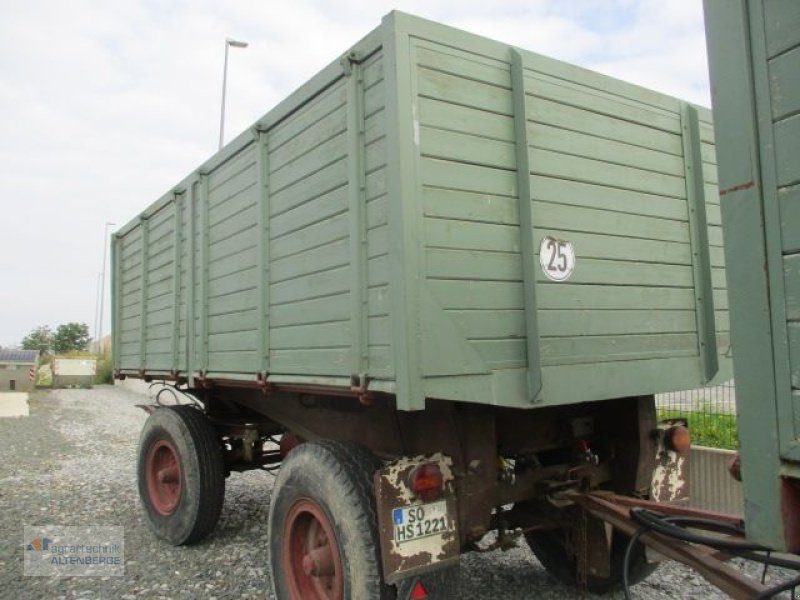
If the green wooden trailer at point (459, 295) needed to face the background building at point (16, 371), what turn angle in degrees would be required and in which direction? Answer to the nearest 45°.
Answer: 0° — it already faces it

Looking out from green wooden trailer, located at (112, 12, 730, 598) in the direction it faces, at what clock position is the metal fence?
The metal fence is roughly at 3 o'clock from the green wooden trailer.

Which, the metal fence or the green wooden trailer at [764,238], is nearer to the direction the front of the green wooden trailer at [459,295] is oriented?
the metal fence

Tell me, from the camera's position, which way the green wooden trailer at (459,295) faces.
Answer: facing away from the viewer and to the left of the viewer

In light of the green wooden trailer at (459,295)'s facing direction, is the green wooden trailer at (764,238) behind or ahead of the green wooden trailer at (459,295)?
behind

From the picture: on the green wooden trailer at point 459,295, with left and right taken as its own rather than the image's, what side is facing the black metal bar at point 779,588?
back

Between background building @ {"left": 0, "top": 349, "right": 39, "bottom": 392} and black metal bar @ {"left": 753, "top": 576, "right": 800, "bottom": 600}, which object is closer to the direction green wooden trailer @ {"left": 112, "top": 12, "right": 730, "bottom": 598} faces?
the background building
